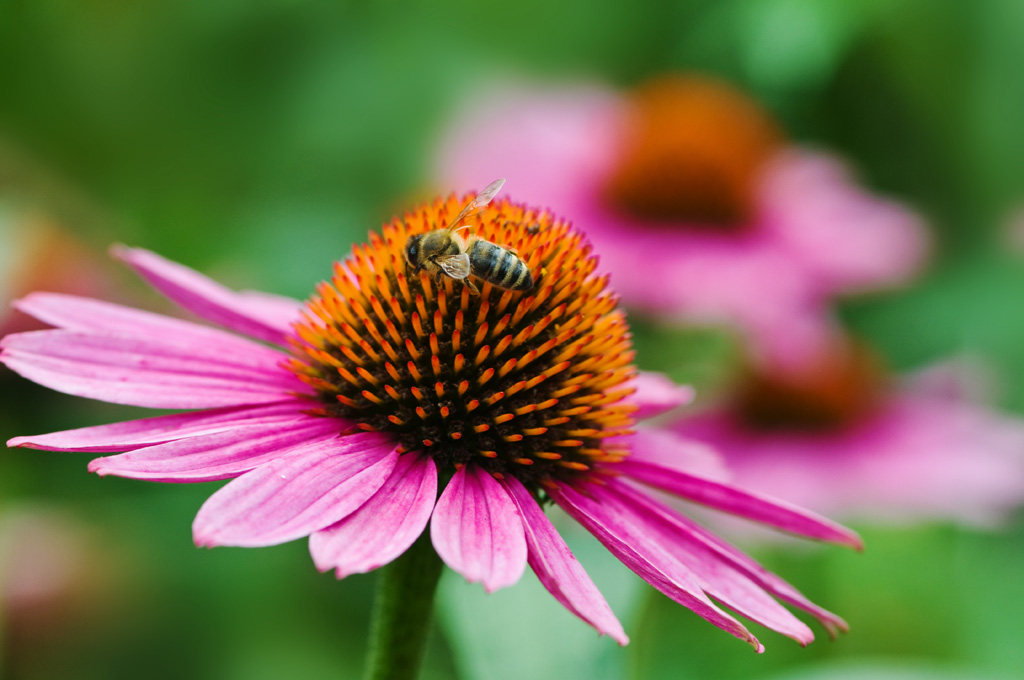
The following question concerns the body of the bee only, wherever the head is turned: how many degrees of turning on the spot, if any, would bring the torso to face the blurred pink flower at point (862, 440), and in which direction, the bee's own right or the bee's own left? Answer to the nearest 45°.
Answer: approximately 135° to the bee's own right

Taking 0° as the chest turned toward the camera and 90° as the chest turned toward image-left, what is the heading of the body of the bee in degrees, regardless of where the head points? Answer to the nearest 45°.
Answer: approximately 90°
